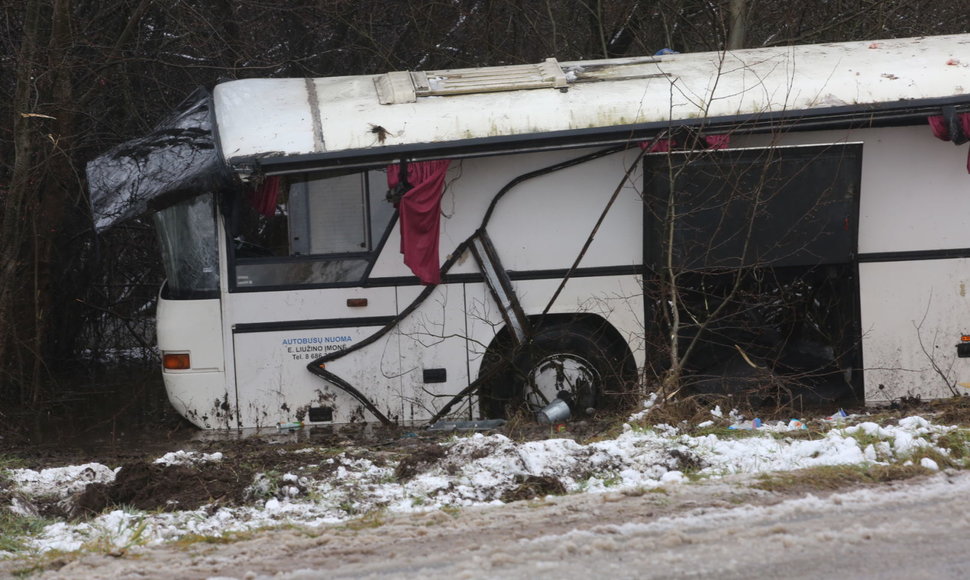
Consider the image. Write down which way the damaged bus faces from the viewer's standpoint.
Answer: facing to the left of the viewer
